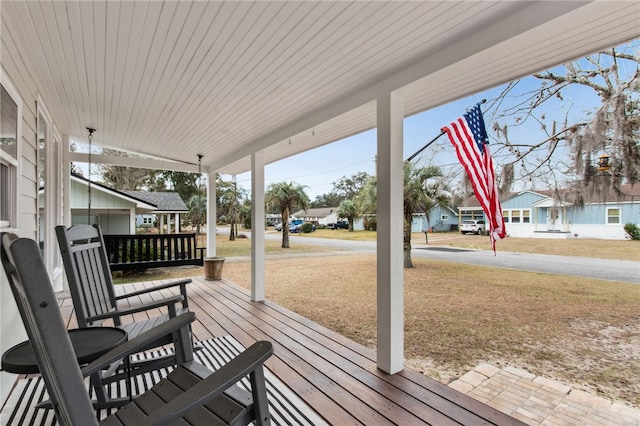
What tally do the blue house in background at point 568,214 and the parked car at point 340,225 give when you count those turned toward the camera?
1

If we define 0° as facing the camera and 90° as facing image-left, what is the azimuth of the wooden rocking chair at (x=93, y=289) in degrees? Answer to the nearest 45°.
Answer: approximately 315°

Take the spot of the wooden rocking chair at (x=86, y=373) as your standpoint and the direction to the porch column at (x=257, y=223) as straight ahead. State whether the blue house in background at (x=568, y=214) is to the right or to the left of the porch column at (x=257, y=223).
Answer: right

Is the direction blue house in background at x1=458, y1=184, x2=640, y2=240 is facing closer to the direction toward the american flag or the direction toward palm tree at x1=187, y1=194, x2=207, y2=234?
the american flag

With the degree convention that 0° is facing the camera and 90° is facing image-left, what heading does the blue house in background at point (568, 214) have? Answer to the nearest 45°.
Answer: approximately 0°

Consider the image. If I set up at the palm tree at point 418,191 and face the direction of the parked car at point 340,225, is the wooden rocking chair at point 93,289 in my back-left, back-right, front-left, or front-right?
back-left

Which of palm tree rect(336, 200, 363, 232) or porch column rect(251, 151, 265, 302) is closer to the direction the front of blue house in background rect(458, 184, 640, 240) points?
the porch column

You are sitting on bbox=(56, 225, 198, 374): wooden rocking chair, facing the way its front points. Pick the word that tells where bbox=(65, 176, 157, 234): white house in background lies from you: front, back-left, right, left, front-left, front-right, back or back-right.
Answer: back-left

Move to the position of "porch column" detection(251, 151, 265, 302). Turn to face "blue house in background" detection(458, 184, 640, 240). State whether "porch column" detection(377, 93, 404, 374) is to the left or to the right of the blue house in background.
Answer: right
